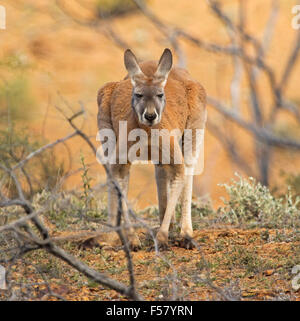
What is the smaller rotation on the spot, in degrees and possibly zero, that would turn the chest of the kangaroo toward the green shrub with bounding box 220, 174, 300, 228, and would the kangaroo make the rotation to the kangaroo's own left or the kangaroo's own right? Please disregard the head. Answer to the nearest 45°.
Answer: approximately 135° to the kangaroo's own left

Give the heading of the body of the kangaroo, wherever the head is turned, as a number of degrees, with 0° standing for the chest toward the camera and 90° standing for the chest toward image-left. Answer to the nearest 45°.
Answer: approximately 0°
